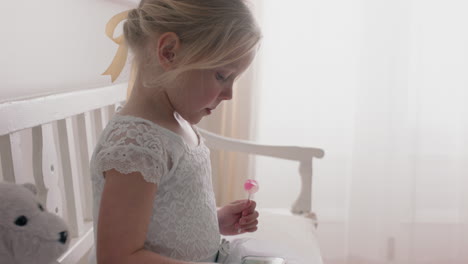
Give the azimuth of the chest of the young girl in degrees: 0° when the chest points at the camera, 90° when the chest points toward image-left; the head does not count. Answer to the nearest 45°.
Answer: approximately 315°

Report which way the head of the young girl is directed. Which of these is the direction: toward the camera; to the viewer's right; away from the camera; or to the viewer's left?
to the viewer's right

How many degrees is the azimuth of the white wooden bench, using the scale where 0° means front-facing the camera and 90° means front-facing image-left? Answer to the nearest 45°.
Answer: approximately 315°
